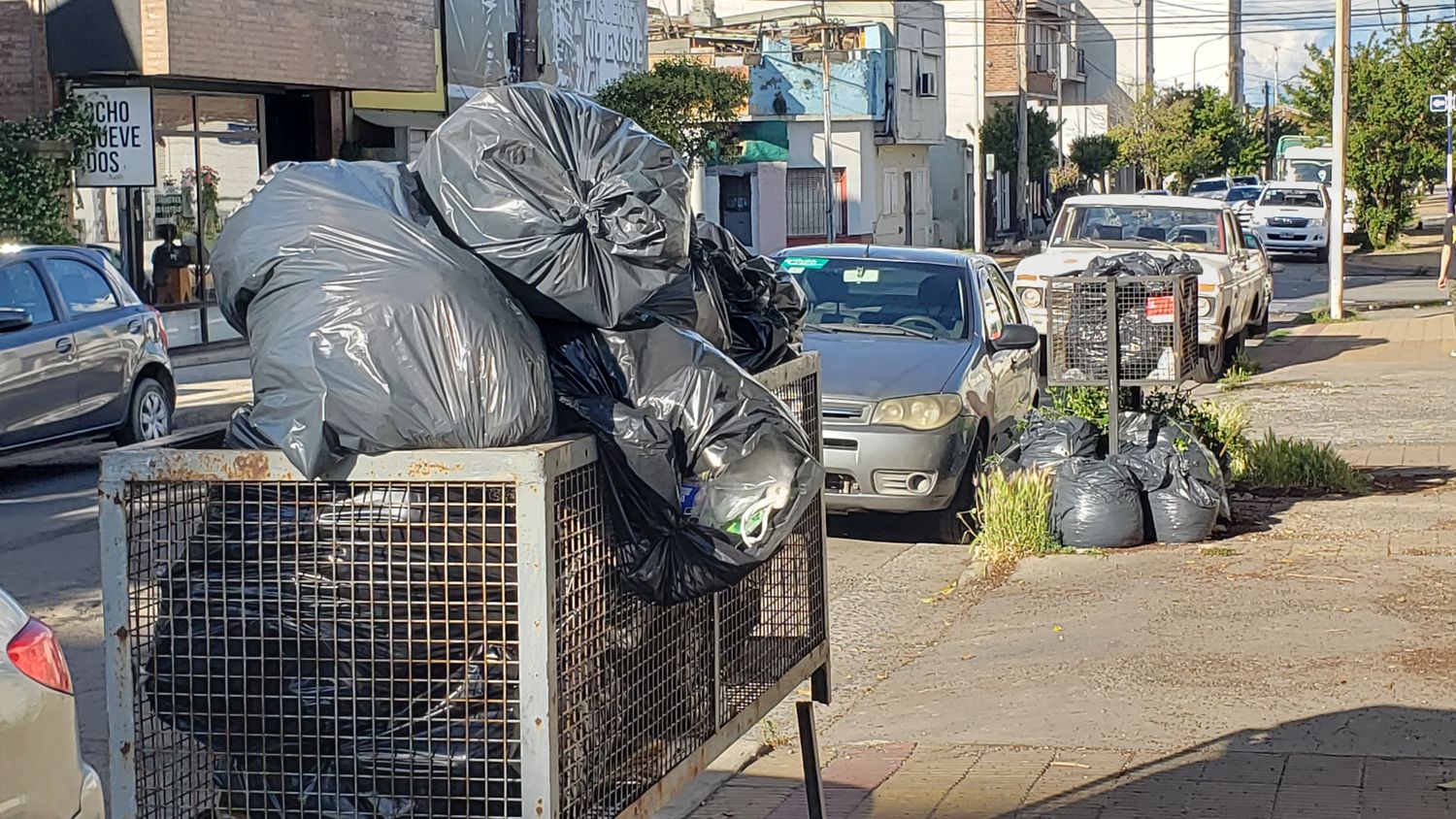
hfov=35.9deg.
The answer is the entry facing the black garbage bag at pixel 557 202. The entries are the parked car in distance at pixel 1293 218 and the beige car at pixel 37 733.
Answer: the parked car in distance

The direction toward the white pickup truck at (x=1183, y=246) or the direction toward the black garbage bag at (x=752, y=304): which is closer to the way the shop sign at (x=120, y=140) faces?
the black garbage bag

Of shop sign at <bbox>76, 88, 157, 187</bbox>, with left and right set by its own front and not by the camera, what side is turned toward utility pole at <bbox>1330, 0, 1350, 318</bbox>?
left

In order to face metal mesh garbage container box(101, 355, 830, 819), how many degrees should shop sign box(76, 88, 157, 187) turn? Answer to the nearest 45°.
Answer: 0° — it already faces it

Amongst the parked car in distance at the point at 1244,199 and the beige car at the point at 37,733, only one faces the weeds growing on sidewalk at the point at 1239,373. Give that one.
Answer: the parked car in distance

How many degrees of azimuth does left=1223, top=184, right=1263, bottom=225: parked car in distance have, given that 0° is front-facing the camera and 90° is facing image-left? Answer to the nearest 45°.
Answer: approximately 0°
